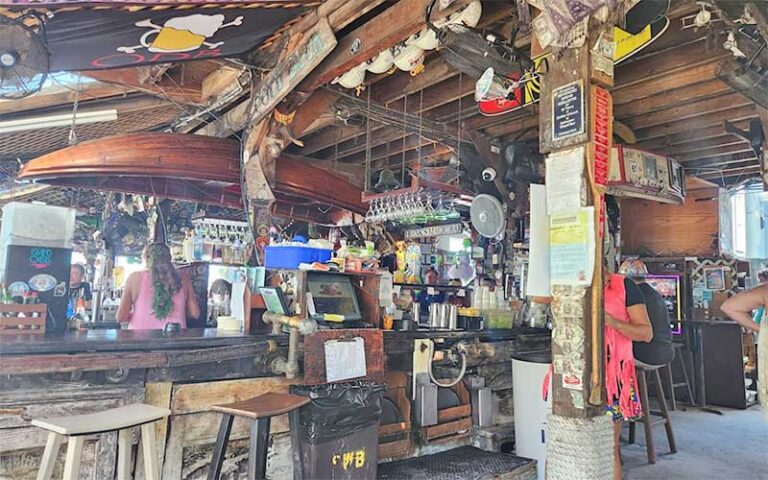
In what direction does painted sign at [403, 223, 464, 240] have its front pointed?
toward the camera

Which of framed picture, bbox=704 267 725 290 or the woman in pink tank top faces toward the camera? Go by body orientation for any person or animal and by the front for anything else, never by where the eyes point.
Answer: the framed picture

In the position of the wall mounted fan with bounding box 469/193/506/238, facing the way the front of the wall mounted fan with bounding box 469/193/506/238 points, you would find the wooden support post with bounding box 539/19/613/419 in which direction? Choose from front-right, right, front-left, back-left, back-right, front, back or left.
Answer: front-left

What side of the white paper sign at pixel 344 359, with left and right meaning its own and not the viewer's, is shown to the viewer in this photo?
front

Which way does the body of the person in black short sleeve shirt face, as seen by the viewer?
to the viewer's left

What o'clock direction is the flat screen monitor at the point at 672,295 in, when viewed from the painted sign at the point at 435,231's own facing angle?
The flat screen monitor is roughly at 9 o'clock from the painted sign.

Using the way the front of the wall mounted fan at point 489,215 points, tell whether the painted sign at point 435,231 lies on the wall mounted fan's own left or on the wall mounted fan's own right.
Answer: on the wall mounted fan's own right

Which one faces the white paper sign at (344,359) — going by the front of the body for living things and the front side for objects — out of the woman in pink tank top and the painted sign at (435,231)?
the painted sign

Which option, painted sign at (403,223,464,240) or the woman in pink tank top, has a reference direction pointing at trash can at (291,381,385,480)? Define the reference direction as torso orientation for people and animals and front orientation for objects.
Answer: the painted sign

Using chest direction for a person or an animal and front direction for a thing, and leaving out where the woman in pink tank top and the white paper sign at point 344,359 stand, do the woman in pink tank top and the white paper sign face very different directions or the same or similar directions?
very different directions

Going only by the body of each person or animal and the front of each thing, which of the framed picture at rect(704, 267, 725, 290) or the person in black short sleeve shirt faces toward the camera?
the framed picture

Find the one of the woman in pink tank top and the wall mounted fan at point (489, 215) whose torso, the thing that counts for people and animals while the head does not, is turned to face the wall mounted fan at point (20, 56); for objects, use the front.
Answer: the wall mounted fan at point (489, 215)

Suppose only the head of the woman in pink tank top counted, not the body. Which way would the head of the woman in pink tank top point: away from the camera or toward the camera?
away from the camera

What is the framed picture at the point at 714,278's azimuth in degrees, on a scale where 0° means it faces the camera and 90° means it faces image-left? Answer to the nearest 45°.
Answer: approximately 0°

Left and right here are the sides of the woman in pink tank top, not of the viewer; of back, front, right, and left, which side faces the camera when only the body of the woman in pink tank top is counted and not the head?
back
